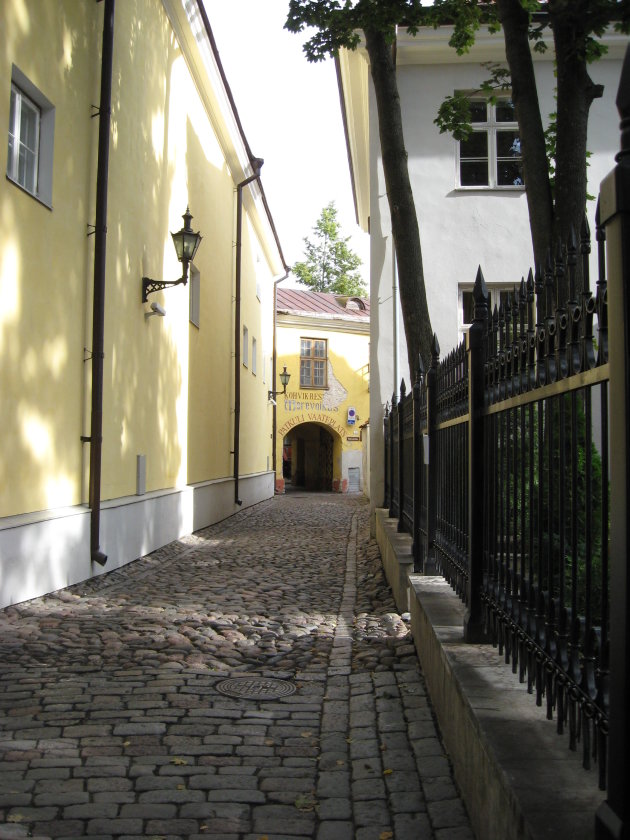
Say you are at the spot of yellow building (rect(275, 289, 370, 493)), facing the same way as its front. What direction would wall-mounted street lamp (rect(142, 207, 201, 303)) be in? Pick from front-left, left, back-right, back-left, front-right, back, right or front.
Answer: front

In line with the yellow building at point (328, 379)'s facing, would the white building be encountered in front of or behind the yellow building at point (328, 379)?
in front

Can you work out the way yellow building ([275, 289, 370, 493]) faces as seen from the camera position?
facing the viewer

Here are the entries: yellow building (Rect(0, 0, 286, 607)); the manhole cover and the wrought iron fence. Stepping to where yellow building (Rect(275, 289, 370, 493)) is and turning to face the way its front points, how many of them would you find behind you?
0

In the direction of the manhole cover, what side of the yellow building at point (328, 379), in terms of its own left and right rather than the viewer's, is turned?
front

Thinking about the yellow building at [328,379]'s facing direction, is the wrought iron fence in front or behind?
in front

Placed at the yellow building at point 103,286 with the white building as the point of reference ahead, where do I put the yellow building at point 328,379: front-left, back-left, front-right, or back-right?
front-left

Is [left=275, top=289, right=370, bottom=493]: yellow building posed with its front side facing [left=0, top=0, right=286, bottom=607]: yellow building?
yes
